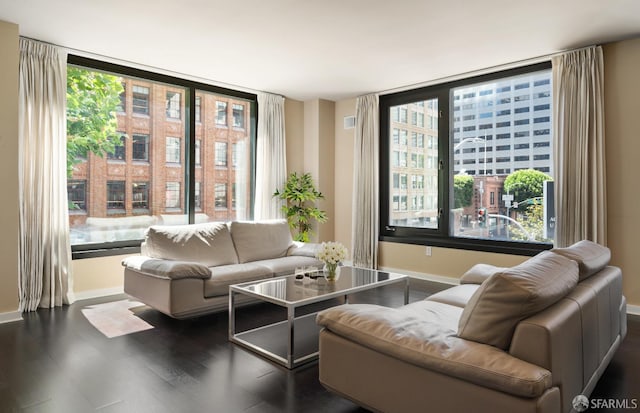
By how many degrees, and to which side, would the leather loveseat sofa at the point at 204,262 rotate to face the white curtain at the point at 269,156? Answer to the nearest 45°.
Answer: approximately 90° to its left

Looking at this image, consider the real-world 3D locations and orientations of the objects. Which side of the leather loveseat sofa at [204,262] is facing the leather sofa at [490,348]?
front

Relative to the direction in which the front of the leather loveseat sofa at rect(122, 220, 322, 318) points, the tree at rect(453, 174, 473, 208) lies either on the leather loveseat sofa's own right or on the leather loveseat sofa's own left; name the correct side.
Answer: on the leather loveseat sofa's own left

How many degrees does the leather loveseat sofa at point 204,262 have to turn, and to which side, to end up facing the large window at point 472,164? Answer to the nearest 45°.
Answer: approximately 45° to its left

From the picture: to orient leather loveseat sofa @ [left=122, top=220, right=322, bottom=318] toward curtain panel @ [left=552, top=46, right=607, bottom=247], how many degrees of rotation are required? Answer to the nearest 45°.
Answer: approximately 45° to its left

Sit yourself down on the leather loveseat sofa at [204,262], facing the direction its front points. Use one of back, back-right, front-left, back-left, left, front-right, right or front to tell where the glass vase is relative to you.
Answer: front

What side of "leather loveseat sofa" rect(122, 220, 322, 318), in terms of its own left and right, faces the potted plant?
left

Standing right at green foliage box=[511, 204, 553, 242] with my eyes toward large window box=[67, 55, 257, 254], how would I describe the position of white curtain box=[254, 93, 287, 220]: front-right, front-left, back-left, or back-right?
front-right

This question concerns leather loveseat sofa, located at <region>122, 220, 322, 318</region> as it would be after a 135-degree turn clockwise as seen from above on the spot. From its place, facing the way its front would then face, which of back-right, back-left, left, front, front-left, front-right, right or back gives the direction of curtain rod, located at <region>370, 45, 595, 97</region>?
back

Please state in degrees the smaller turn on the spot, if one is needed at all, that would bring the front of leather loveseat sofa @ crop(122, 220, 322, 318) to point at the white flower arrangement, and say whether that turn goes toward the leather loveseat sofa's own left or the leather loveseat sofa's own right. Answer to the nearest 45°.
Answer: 0° — it already faces it

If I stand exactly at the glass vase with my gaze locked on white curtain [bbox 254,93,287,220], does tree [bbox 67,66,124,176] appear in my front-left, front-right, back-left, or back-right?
front-left

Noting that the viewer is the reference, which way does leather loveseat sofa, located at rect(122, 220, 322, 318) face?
facing the viewer and to the right of the viewer

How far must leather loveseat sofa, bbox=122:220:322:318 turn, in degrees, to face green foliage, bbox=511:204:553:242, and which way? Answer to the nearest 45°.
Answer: approximately 45° to its left

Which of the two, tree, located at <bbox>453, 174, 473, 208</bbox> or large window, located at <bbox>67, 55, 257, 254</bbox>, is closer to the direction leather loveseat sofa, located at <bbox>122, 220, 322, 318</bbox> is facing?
the tree
